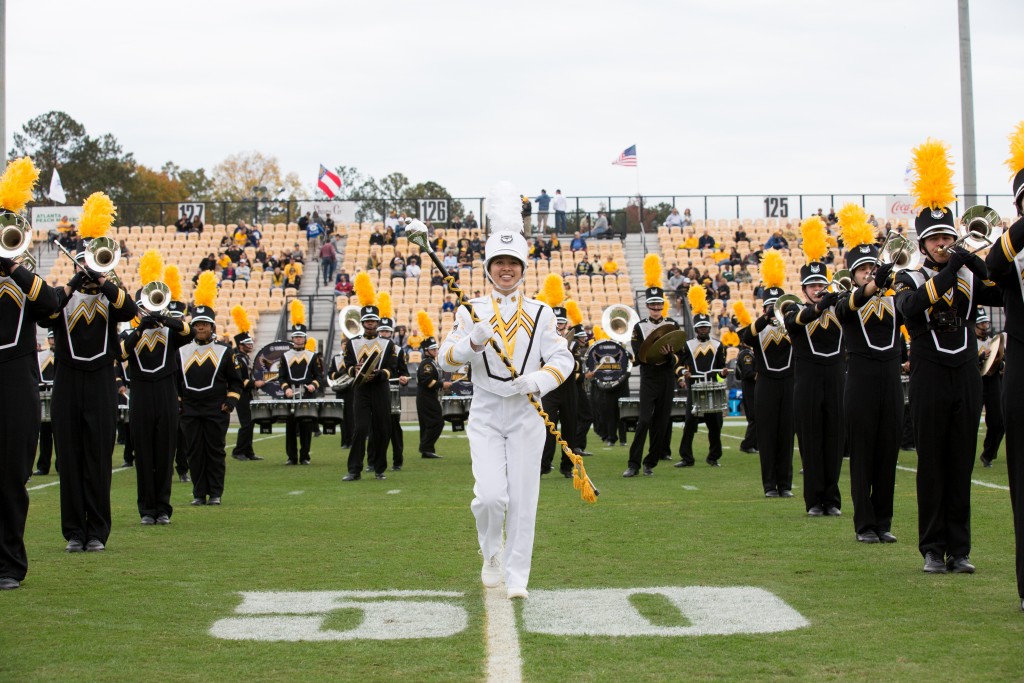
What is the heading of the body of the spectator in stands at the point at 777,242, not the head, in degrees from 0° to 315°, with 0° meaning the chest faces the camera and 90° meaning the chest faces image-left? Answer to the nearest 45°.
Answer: approximately 0°

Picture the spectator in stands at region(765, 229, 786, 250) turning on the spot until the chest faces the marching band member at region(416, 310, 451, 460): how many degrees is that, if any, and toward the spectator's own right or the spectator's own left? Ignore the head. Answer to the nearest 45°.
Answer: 0° — they already face them

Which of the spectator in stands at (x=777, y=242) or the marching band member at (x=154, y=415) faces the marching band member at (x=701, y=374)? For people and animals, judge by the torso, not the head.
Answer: the spectator in stands

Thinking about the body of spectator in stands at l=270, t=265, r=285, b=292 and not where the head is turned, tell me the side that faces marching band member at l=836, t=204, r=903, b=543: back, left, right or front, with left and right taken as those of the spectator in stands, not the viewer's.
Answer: front

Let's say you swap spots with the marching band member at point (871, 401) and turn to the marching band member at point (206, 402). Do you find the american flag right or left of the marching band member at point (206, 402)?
right

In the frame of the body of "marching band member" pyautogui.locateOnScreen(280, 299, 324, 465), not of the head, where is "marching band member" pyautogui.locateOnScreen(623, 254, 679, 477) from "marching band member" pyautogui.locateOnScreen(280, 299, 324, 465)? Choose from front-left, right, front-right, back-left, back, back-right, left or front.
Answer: front-left
